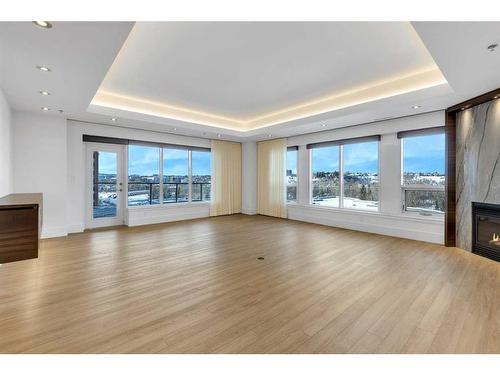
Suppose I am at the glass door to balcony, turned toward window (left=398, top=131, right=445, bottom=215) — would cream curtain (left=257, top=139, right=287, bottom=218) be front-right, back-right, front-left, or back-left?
front-left

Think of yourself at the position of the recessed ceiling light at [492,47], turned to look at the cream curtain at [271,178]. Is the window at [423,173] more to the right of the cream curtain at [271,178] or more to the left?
right

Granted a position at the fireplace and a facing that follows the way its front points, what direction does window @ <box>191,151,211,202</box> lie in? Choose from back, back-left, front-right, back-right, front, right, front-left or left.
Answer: front-right

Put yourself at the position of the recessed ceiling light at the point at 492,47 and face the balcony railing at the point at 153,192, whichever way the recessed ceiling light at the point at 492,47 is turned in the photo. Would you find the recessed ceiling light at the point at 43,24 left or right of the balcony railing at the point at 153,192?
left

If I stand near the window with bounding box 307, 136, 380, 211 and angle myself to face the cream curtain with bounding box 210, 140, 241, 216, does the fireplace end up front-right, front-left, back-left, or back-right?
back-left

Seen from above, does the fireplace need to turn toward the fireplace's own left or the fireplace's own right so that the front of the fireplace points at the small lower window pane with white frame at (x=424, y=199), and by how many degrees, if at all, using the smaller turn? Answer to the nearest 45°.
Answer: approximately 90° to the fireplace's own right

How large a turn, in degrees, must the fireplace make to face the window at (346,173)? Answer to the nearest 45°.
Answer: approximately 45° to its right

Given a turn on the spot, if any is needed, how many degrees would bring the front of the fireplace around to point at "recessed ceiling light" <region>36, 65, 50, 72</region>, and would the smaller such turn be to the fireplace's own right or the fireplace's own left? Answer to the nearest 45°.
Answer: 0° — it already faces it

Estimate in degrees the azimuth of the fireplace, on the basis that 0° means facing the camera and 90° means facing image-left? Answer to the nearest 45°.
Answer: approximately 45°

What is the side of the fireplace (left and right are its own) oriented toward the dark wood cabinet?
front

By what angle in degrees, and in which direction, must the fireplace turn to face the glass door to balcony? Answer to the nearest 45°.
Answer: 0° — it already faces it

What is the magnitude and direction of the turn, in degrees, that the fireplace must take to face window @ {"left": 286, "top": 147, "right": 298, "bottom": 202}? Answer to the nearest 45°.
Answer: approximately 45° to its right

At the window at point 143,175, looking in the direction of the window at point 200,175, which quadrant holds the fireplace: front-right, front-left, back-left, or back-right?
front-right

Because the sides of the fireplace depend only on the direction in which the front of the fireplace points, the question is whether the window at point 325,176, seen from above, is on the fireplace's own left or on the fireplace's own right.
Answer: on the fireplace's own right

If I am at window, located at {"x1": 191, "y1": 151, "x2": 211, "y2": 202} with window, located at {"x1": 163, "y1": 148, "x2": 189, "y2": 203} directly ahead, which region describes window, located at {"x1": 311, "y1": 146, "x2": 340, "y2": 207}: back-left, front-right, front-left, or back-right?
back-left
